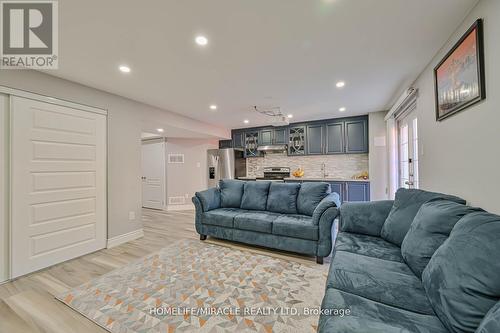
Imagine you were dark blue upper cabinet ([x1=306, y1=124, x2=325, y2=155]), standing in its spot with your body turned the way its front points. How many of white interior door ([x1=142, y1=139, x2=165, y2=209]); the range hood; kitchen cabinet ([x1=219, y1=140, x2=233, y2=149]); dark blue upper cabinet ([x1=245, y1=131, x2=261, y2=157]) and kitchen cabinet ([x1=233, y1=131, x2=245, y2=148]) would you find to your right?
5

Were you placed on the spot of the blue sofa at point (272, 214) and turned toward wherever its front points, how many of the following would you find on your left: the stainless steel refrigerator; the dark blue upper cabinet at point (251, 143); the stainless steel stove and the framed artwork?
1

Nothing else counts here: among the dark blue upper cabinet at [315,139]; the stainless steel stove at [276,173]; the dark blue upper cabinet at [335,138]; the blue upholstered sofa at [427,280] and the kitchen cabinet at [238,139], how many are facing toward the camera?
4

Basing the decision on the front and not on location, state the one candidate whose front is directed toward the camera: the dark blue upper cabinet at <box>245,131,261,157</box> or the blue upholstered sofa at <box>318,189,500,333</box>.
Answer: the dark blue upper cabinet

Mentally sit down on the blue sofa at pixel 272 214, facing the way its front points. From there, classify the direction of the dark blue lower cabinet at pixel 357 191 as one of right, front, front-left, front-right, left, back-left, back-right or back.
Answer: back

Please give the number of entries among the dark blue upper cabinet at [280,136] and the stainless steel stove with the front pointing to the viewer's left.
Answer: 0

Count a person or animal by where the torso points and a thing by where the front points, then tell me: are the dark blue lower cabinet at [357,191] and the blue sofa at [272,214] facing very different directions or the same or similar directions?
same or similar directions

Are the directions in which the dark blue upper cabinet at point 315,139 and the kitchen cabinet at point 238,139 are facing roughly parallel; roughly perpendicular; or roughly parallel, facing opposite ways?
roughly parallel

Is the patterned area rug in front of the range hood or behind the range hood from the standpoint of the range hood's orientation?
in front

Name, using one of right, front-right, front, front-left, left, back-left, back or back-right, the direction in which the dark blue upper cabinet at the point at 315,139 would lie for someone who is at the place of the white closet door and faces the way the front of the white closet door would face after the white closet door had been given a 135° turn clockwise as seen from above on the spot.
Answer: back

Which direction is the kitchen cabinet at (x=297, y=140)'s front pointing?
toward the camera

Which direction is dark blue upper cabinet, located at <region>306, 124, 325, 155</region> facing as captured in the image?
toward the camera

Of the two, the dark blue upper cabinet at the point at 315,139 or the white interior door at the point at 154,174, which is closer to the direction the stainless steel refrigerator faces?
the white interior door

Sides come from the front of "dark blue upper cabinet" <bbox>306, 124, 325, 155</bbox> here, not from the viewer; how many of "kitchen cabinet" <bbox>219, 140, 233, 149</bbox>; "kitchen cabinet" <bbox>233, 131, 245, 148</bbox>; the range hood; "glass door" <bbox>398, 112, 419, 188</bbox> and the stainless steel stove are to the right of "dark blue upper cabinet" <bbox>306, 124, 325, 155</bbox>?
4

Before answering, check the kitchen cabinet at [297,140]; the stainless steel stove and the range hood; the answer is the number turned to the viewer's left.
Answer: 0

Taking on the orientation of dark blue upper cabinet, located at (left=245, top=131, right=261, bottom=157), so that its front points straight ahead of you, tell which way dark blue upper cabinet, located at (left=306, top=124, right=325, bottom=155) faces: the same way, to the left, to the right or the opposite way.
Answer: the same way

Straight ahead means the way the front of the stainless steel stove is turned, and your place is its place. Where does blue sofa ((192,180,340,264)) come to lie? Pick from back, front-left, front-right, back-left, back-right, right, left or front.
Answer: front

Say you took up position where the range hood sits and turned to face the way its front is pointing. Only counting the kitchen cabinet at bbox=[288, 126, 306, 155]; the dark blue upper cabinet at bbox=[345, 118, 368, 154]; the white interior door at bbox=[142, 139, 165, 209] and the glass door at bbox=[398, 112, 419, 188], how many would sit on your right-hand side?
1

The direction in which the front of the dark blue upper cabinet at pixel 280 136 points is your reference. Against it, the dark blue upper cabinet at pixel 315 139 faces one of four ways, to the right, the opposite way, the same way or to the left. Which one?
the same way

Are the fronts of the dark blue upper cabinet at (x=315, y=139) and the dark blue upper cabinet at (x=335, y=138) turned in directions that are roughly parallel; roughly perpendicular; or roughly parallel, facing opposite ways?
roughly parallel

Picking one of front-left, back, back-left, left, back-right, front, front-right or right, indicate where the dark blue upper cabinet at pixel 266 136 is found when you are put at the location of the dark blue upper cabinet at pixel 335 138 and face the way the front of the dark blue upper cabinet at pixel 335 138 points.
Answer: right

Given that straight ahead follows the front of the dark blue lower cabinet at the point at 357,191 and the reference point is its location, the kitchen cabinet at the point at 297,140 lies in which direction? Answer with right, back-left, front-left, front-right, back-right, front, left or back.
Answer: right
